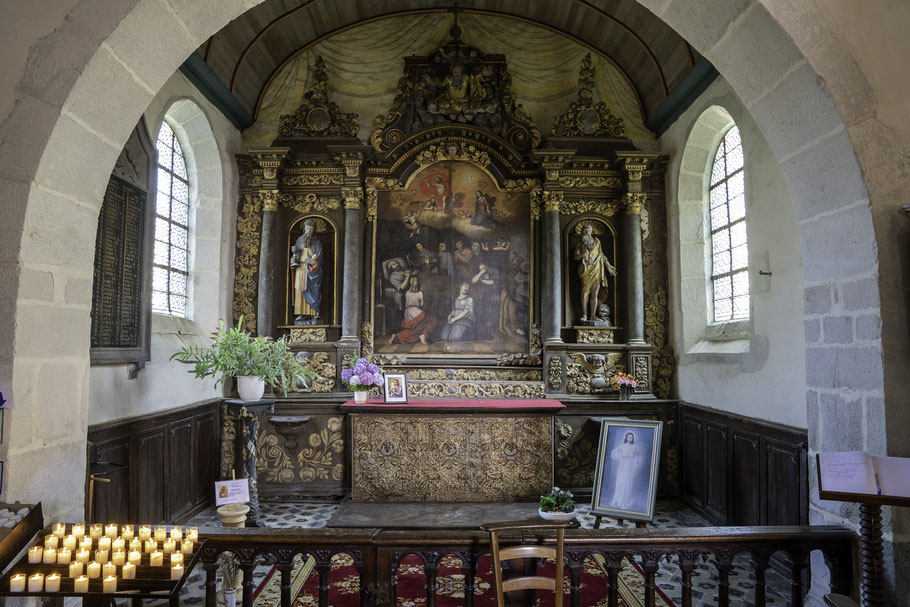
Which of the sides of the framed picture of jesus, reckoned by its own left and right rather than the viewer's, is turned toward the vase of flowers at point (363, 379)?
right

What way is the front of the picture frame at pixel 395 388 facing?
toward the camera

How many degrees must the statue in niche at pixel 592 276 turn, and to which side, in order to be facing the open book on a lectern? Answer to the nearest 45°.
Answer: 0° — it already faces it

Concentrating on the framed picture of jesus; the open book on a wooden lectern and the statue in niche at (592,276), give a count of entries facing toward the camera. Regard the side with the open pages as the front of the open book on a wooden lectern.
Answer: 3

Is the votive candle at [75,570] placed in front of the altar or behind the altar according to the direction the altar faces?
in front

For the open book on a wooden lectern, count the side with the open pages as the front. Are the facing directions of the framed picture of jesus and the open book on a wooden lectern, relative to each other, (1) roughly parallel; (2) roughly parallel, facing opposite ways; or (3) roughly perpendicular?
roughly parallel

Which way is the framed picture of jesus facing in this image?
toward the camera
